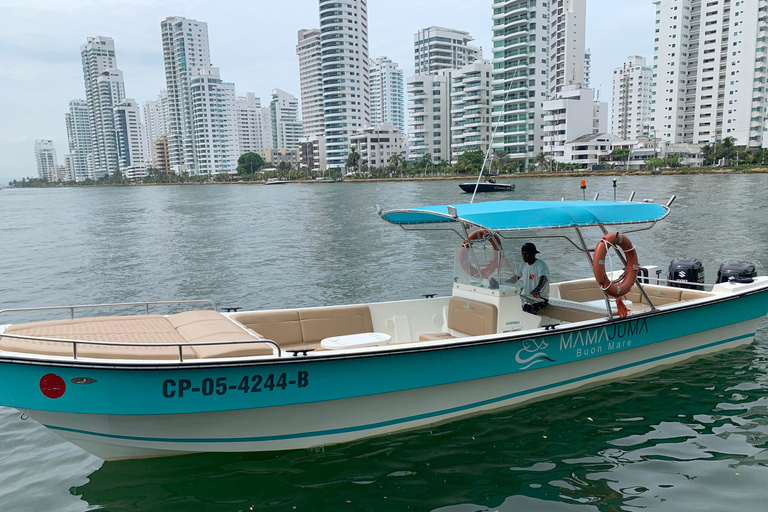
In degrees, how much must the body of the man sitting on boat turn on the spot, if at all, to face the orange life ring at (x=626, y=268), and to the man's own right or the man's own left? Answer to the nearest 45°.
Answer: approximately 135° to the man's own left

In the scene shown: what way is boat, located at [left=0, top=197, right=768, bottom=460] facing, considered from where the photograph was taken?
facing the viewer and to the left of the viewer
